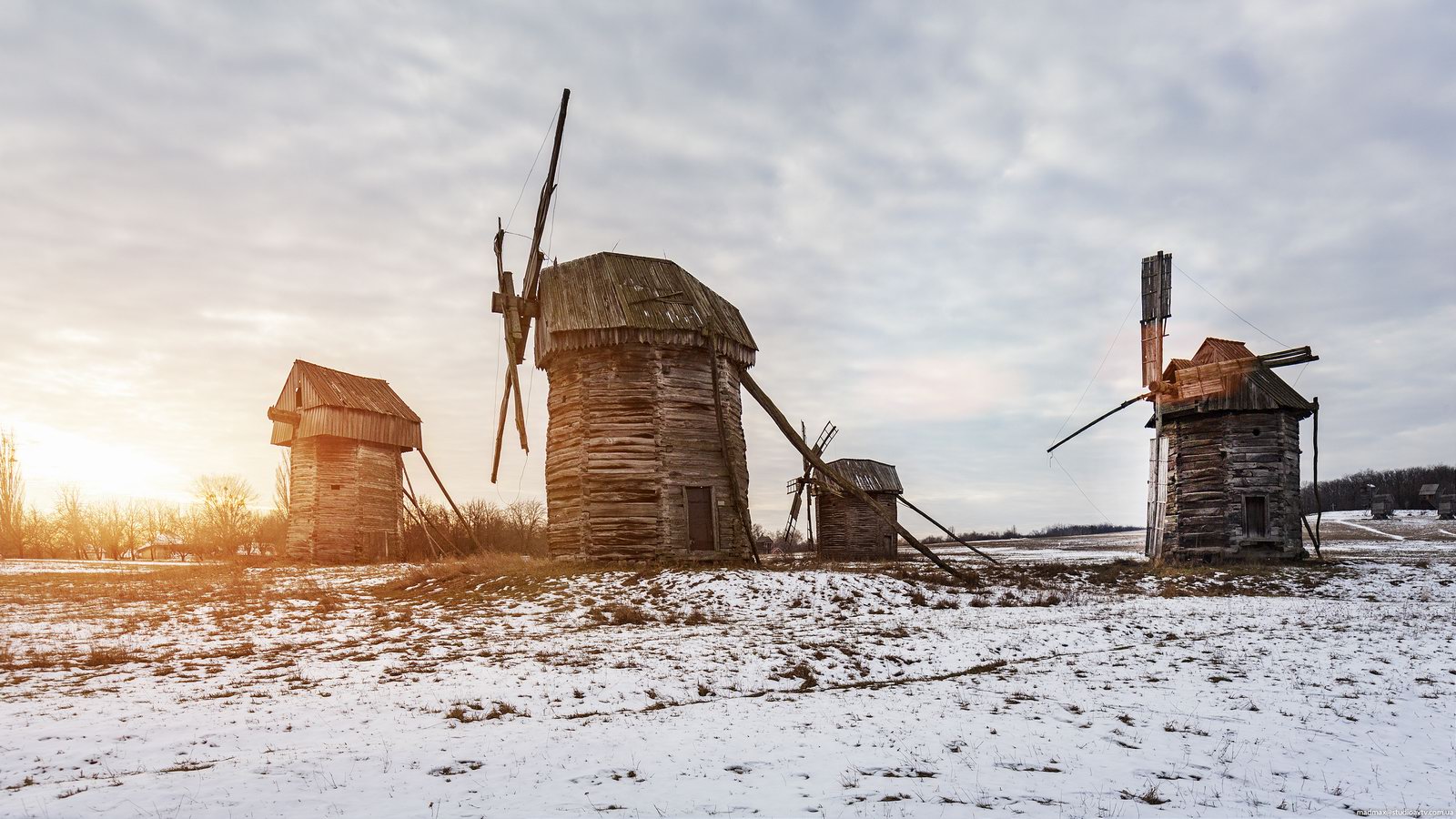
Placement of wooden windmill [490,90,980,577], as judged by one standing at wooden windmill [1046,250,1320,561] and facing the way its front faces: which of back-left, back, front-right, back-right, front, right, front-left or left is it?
front

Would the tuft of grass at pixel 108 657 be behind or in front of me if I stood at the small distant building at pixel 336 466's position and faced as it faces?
in front

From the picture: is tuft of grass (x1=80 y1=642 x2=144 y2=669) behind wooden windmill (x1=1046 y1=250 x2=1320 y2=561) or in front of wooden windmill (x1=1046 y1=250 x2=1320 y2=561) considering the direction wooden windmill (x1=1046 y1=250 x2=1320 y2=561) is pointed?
in front

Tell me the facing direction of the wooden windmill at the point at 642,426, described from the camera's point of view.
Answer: facing to the left of the viewer

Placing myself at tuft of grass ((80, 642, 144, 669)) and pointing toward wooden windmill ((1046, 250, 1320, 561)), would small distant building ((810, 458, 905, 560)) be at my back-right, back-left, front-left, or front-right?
front-left

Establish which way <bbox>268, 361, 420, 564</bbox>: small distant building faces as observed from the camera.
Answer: facing the viewer and to the left of the viewer

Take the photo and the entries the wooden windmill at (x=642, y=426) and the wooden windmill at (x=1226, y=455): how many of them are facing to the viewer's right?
0

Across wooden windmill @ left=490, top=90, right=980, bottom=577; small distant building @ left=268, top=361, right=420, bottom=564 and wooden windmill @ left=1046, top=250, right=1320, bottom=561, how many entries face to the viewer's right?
0
